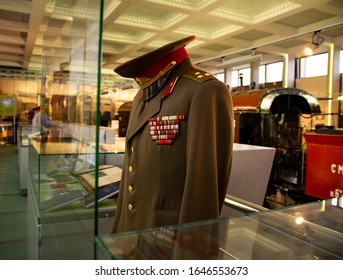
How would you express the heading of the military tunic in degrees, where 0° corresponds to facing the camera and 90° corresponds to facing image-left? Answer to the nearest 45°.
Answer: approximately 45°

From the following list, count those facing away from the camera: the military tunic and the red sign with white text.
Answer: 0

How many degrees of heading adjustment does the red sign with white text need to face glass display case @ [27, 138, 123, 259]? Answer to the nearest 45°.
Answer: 0° — it already faces it

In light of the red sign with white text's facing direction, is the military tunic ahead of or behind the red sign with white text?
ahead

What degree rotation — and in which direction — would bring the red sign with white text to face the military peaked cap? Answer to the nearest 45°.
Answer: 0° — it already faces it
